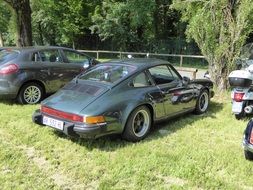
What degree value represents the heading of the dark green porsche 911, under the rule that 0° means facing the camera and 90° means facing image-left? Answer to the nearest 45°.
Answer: approximately 225°
